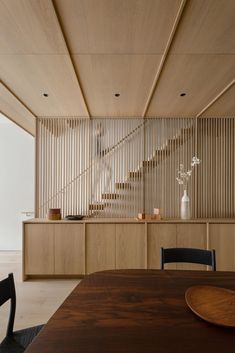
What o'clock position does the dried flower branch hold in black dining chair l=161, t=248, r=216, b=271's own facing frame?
The dried flower branch is roughly at 6 o'clock from the black dining chair.

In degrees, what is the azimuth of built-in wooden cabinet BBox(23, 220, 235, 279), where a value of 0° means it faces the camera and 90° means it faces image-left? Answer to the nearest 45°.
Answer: approximately 0°

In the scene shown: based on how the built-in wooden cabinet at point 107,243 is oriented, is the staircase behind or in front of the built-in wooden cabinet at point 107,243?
behind

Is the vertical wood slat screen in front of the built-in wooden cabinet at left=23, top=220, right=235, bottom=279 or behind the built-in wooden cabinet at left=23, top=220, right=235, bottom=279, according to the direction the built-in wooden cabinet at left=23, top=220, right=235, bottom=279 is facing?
behind

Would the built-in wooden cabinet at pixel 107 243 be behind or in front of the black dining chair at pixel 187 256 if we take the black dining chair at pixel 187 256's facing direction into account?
behind

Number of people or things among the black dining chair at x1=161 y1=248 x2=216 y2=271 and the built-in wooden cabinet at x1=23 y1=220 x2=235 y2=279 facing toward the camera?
2

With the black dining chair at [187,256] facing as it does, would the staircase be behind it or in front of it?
behind

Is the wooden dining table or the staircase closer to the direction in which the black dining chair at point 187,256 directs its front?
the wooden dining table

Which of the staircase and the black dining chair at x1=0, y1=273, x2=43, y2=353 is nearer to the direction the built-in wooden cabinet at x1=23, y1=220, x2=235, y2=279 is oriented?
the black dining chair
